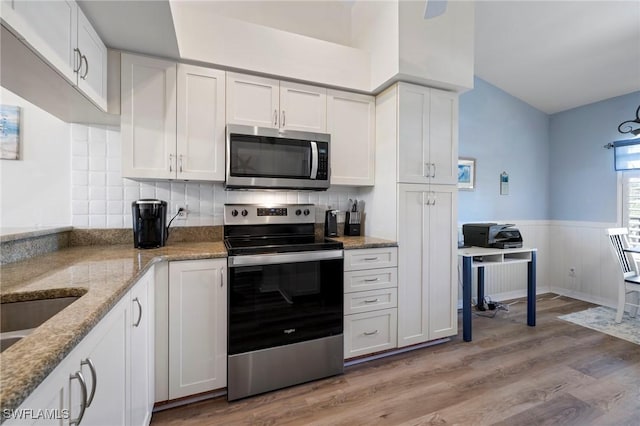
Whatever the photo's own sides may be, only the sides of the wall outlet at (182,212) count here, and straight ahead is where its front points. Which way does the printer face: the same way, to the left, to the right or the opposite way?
the same way

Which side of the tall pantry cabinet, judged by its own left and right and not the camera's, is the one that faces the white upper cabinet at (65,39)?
right

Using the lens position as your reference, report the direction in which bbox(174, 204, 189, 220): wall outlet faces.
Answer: facing the viewer

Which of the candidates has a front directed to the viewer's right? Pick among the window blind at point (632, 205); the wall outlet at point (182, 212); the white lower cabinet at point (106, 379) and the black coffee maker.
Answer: the white lower cabinet

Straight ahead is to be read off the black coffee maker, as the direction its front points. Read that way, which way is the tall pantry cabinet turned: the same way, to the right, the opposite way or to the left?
the same way

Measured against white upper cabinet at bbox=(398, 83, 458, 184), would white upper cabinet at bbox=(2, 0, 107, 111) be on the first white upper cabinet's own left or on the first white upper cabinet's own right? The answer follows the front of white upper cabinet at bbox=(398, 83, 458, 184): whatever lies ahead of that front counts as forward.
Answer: on the first white upper cabinet's own right

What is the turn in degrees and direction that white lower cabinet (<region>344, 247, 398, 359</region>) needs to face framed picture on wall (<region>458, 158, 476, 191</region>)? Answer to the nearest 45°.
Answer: approximately 90° to its left

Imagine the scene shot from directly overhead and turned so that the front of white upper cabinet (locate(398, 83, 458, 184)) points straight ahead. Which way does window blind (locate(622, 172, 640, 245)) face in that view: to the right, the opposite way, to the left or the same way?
to the right

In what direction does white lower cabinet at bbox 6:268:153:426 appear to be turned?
to the viewer's right

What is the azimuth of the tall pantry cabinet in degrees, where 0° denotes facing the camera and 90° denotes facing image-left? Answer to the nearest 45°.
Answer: approximately 315°

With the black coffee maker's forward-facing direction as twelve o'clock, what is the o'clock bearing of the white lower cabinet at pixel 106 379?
The white lower cabinet is roughly at 12 o'clock from the black coffee maker.

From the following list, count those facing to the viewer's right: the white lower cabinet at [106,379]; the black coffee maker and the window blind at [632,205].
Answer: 1

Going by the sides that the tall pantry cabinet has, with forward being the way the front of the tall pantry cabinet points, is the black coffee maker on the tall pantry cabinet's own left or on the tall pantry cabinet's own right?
on the tall pantry cabinet's own right

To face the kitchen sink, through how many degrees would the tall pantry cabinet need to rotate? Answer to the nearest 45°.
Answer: approximately 90° to its right

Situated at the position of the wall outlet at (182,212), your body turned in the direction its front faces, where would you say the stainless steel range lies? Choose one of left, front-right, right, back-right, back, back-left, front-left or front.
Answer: front-left
